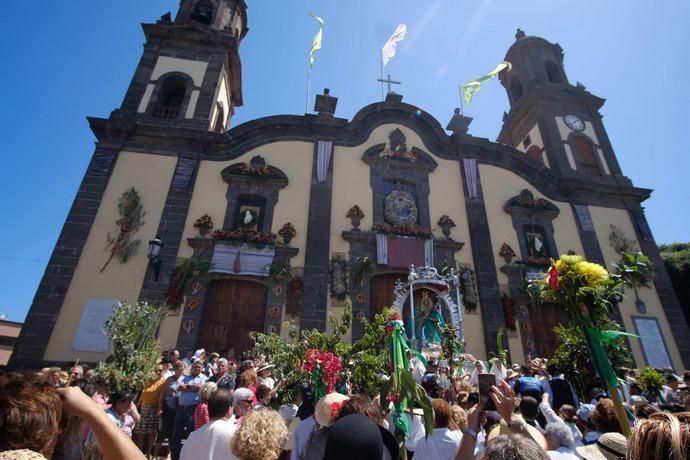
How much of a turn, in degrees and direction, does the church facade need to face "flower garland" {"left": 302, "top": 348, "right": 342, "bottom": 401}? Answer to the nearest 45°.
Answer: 0° — it already faces it

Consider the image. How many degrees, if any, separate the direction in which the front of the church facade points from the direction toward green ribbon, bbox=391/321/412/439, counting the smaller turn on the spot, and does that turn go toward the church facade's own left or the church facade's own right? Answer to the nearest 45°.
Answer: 0° — it already faces it

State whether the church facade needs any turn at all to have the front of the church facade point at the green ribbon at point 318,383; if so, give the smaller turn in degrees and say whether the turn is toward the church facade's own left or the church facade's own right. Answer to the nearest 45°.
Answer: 0° — it already faces it

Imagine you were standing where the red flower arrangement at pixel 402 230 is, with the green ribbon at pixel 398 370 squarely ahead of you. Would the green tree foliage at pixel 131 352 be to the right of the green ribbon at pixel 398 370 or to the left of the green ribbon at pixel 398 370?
right

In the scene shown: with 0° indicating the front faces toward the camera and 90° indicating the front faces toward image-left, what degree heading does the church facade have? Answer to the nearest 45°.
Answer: approximately 0°
